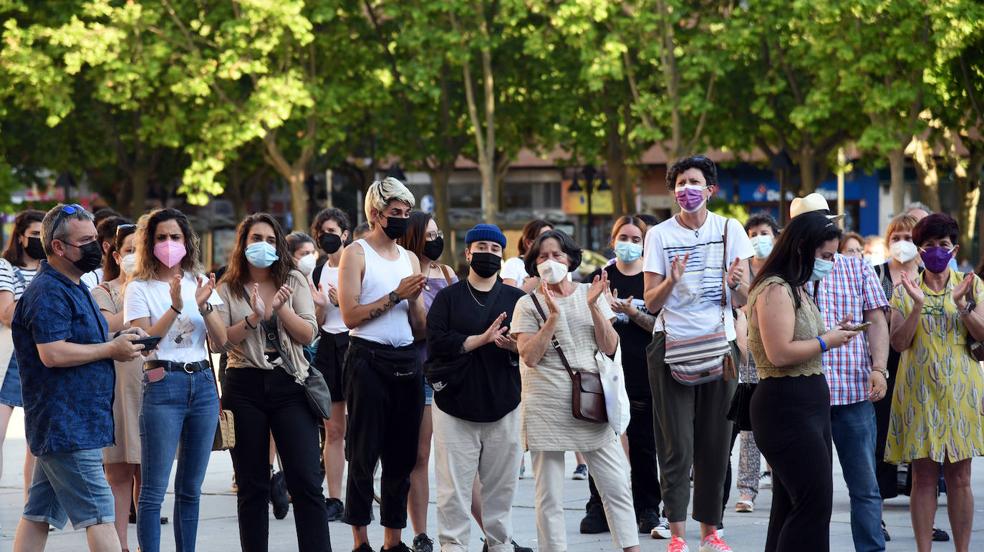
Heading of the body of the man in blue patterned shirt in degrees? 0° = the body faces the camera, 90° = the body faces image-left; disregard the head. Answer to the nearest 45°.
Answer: approximately 270°

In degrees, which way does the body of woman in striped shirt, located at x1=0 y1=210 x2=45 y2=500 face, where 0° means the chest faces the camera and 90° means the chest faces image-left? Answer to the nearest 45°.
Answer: approximately 315°
